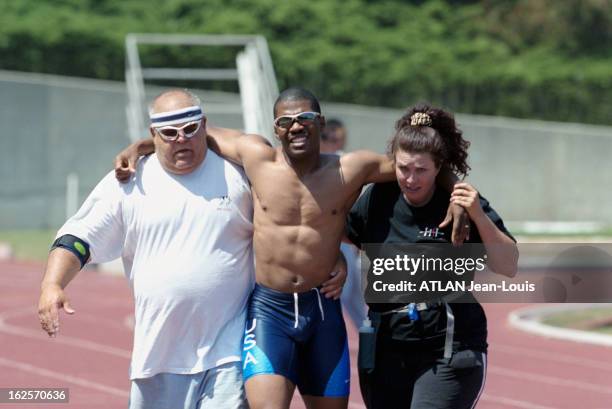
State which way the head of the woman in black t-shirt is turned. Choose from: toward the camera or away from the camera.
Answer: toward the camera

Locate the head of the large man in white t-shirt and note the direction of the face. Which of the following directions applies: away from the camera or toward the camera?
toward the camera

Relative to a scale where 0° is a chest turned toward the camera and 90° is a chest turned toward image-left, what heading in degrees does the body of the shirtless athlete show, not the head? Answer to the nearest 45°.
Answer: approximately 0°

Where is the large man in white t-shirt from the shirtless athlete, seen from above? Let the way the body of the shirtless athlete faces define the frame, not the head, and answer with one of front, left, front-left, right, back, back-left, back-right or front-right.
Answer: right

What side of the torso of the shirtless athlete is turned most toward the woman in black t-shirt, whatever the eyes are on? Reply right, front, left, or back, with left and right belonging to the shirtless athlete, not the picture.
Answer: left

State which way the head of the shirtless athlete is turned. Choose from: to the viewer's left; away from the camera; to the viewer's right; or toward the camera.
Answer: toward the camera
